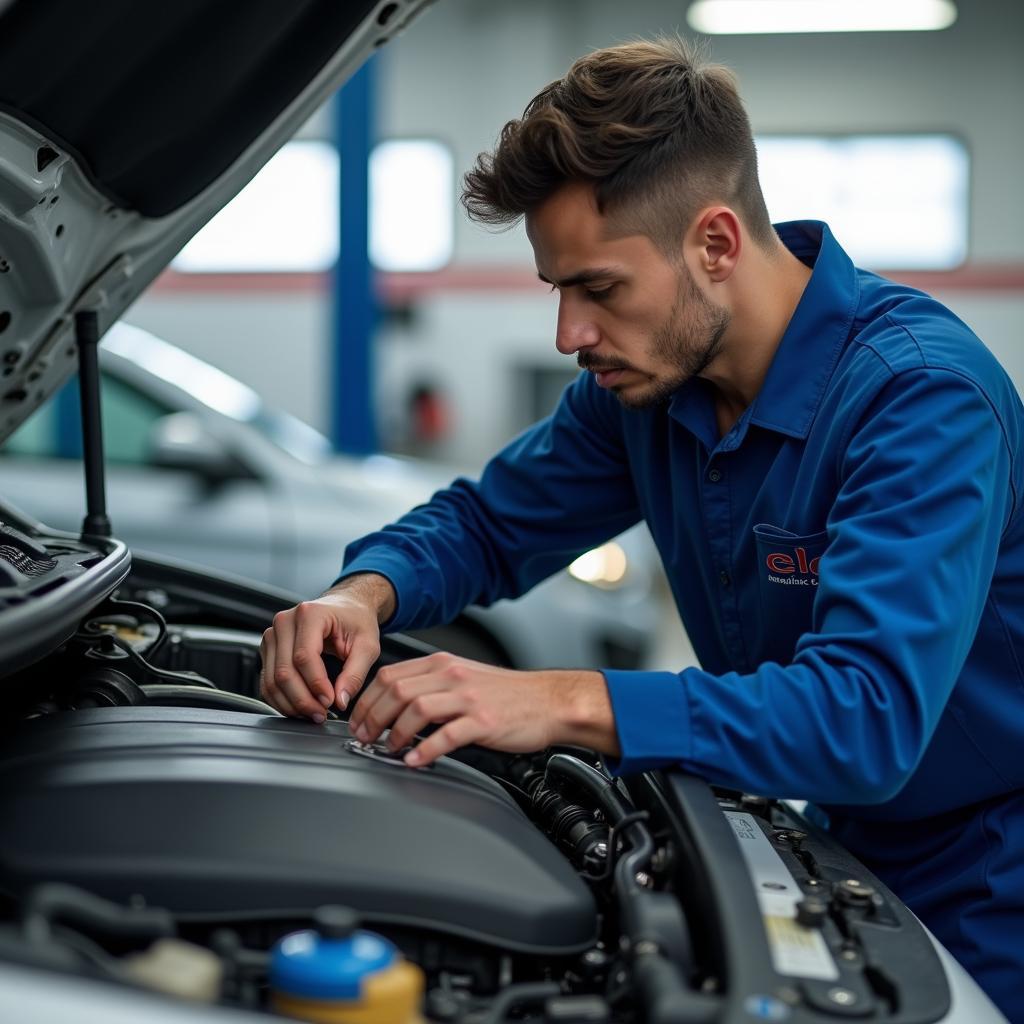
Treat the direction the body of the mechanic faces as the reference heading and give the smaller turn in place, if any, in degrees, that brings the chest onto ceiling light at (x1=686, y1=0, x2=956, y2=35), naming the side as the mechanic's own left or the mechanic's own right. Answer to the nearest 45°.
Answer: approximately 135° to the mechanic's own right

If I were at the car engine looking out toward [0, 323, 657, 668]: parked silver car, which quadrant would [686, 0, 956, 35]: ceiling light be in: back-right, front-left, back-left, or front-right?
front-right

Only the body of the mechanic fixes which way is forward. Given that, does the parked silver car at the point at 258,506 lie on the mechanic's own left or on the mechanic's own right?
on the mechanic's own right

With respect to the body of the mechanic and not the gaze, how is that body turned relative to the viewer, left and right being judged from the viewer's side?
facing the viewer and to the left of the viewer

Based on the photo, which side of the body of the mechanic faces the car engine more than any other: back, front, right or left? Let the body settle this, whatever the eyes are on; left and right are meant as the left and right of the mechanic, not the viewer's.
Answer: front
